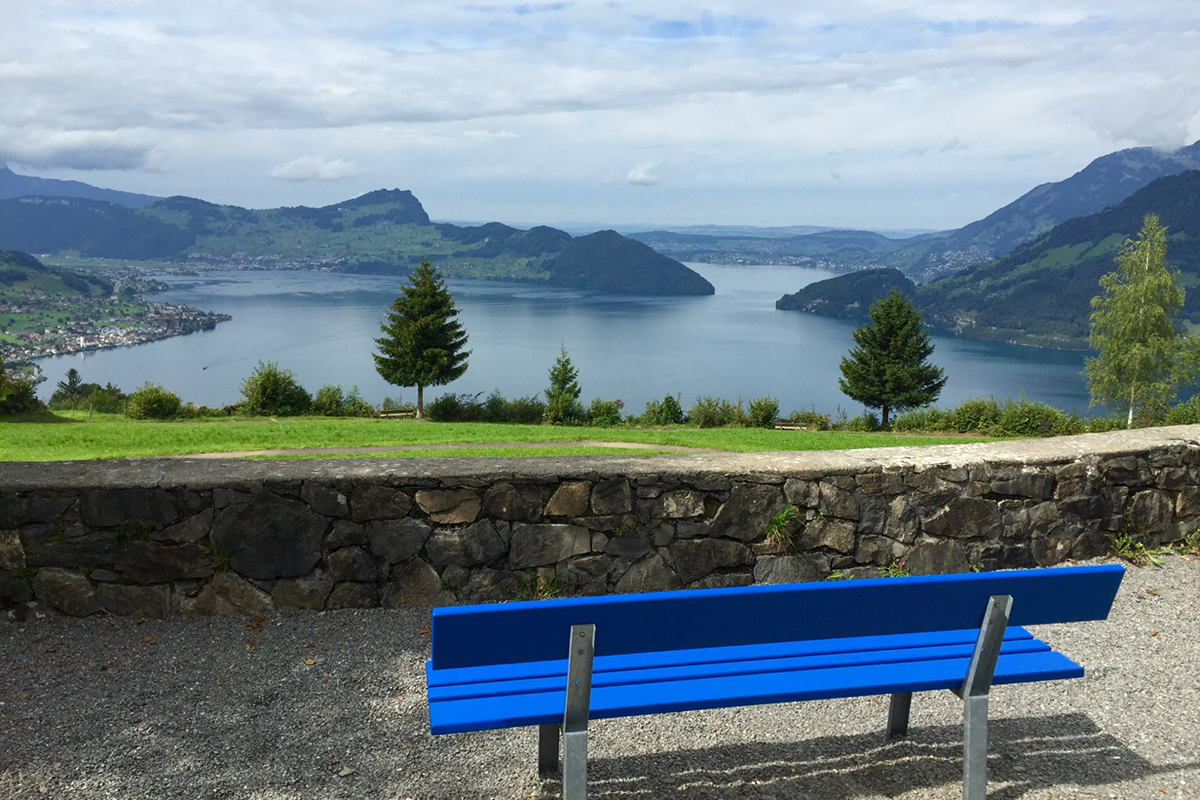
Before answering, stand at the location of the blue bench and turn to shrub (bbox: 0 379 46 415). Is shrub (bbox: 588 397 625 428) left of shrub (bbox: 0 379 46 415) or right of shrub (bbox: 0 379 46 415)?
right

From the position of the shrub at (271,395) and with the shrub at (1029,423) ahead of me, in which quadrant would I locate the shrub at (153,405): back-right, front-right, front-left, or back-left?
back-right

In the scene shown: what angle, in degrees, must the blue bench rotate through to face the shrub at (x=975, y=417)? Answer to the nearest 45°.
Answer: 0° — it already faces it

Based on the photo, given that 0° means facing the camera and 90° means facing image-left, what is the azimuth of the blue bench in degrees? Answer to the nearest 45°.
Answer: approximately 180°

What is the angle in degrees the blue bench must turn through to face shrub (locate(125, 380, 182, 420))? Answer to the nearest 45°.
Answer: approximately 45° to its left
